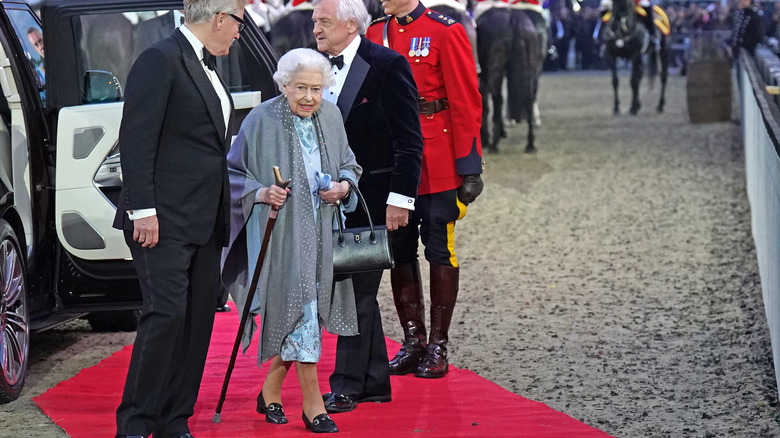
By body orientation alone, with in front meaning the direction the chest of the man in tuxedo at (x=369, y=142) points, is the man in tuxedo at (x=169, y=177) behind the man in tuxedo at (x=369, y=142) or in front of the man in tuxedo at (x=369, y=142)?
in front

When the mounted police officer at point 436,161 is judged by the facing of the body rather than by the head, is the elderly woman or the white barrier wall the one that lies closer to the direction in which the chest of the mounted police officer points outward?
the elderly woman

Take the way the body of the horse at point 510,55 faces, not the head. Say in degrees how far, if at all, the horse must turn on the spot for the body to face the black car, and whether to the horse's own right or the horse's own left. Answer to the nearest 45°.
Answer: approximately 180°

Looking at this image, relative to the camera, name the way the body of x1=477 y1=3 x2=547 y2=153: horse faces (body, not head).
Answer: away from the camera

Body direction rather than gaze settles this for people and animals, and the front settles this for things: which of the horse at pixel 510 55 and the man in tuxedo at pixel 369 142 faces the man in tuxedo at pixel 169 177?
the man in tuxedo at pixel 369 142

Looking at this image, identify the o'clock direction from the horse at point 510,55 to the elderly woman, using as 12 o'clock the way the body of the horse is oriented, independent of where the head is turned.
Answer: The elderly woman is roughly at 6 o'clock from the horse.

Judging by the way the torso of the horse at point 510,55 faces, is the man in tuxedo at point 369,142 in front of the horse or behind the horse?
behind

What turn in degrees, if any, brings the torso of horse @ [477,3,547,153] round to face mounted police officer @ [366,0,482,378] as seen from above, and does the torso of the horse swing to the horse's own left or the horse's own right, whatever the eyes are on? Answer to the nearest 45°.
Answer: approximately 180°

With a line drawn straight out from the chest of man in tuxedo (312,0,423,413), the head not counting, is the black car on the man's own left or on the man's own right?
on the man's own right

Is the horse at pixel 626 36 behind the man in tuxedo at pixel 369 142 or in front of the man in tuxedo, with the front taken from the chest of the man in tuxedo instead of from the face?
behind
